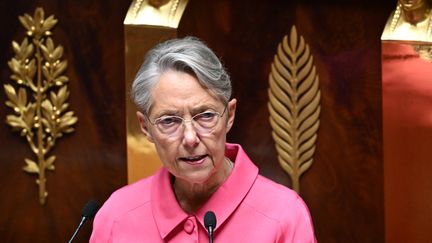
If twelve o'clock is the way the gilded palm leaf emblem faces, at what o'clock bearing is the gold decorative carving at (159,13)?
The gold decorative carving is roughly at 3 o'clock from the gilded palm leaf emblem.

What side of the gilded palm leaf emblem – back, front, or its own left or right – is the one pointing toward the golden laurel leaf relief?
right

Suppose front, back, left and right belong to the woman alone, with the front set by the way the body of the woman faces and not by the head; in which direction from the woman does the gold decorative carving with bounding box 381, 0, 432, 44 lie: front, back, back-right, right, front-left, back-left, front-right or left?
back-left

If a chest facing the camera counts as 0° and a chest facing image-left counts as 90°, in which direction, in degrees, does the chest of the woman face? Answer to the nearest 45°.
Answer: approximately 0°

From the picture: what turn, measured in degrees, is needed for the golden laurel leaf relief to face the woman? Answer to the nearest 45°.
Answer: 0° — it already faces them

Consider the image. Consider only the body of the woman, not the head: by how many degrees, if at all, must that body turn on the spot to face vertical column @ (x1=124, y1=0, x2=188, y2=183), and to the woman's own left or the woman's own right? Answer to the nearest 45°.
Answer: approximately 180°

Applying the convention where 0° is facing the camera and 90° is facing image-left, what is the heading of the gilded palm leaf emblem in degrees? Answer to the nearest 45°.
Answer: approximately 0°

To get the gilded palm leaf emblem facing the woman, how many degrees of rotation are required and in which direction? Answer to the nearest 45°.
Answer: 0° — it already faces them
